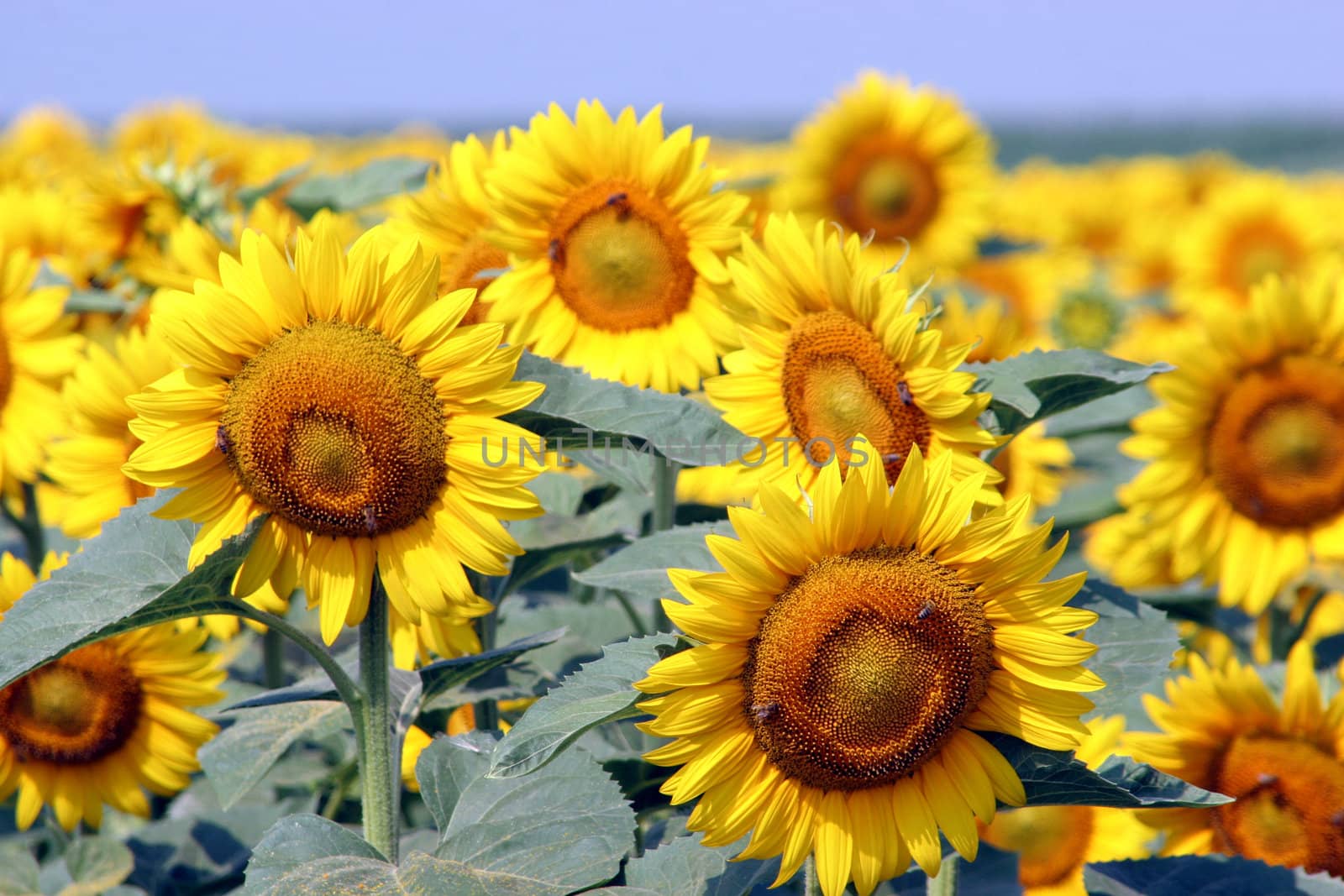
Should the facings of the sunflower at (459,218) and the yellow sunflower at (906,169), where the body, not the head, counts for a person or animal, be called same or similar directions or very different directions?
same or similar directions

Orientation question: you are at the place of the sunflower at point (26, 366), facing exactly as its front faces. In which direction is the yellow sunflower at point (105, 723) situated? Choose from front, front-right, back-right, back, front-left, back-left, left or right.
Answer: front

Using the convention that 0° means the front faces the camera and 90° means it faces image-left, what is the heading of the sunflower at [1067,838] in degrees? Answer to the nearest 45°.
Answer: approximately 0°

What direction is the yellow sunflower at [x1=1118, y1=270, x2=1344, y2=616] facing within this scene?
toward the camera

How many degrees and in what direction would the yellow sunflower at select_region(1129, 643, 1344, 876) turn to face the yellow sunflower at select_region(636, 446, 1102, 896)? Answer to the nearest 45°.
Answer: approximately 45° to its right

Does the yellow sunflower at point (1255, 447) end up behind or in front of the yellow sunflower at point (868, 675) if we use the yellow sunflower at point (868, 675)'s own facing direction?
behind

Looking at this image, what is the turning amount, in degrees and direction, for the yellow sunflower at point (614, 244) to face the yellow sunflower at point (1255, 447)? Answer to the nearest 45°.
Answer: approximately 90° to its left

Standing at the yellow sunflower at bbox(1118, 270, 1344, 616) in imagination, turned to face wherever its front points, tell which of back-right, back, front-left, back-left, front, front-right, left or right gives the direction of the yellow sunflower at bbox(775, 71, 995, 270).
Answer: back-right

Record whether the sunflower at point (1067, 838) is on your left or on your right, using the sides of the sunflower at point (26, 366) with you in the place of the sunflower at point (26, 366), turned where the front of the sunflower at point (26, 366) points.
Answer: on your left

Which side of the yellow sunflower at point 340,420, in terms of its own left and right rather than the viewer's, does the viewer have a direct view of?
front

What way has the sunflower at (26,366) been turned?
toward the camera

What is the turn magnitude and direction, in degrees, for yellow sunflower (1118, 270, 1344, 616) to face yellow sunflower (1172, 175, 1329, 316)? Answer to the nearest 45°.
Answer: approximately 180°

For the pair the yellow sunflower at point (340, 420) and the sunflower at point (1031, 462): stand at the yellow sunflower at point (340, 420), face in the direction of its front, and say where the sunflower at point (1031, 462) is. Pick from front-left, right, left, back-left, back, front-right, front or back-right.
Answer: back-left

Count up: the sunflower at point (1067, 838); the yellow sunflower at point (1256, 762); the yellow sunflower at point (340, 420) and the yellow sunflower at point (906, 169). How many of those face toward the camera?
4

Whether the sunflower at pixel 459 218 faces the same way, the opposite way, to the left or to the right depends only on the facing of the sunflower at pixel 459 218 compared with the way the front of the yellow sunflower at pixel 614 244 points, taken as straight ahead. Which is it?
the same way
